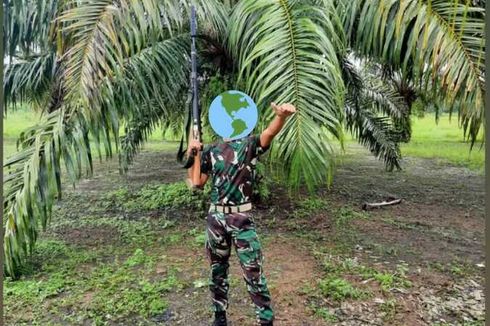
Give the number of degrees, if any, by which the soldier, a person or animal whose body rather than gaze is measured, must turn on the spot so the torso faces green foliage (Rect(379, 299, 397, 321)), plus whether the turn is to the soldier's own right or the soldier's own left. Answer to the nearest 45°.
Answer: approximately 135° to the soldier's own left

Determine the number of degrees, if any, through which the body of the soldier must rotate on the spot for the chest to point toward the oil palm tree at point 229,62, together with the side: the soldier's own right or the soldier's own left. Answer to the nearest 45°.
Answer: approximately 180°

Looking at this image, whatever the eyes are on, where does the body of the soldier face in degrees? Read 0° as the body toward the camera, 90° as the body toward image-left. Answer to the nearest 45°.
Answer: approximately 0°

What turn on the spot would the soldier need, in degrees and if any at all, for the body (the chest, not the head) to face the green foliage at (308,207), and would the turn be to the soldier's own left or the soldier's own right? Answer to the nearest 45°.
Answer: approximately 180°

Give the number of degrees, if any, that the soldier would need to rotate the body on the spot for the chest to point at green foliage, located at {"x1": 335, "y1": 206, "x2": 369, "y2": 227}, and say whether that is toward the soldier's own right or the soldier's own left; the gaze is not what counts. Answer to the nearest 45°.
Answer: approximately 180°

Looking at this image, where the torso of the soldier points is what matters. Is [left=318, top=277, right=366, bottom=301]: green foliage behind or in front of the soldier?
behind
